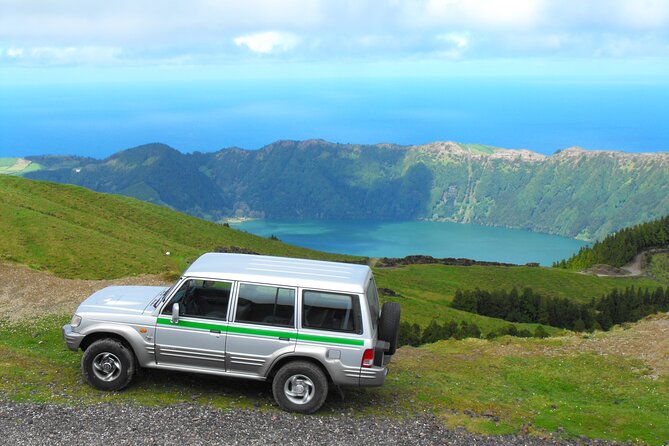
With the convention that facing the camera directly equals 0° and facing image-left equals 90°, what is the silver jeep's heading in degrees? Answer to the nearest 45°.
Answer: approximately 90°
